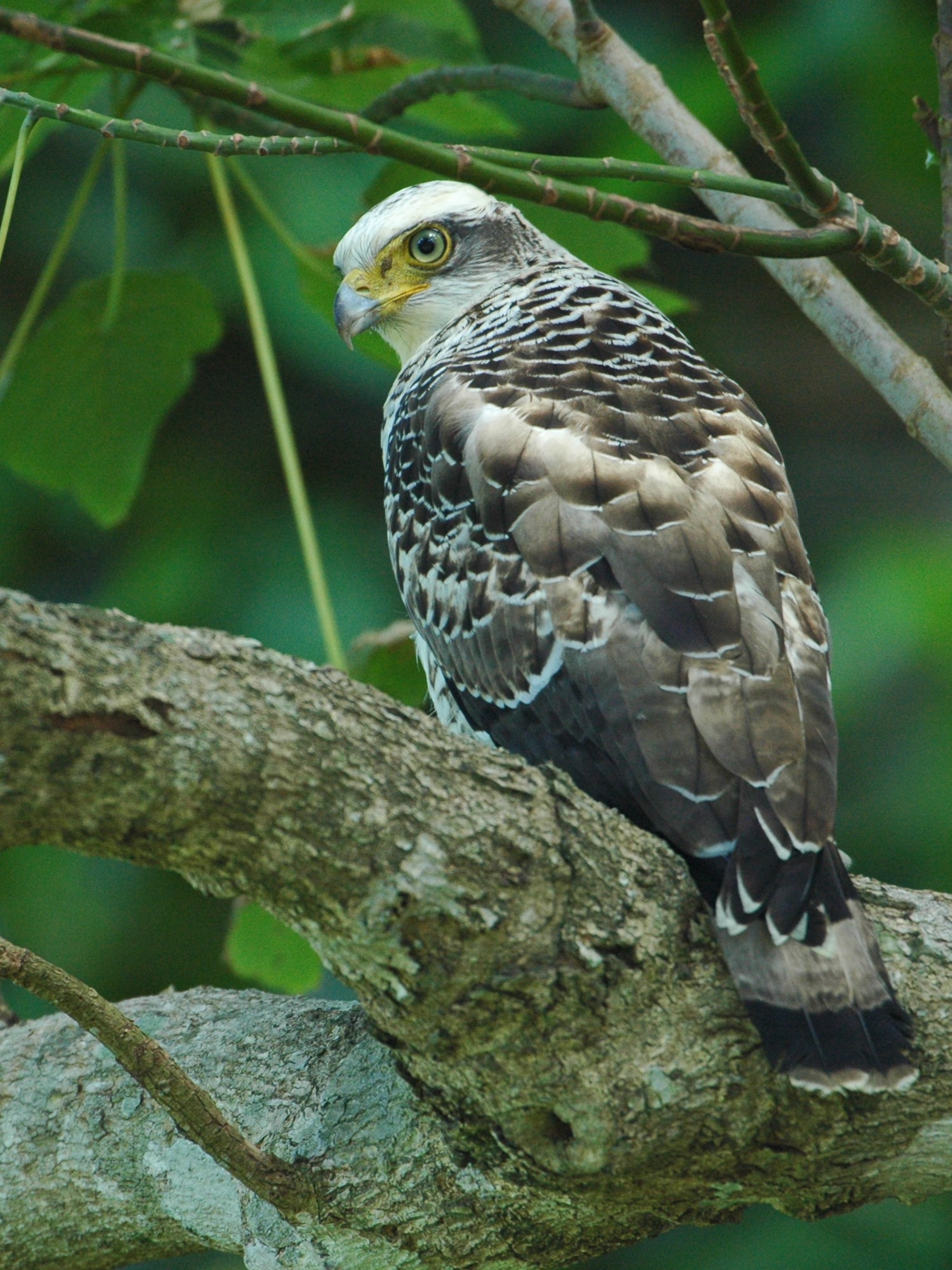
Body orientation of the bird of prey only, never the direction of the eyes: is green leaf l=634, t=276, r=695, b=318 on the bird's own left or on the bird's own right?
on the bird's own right

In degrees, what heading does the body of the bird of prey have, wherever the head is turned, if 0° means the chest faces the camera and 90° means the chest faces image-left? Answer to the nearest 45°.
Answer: approximately 135°

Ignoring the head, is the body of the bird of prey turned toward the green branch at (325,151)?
no

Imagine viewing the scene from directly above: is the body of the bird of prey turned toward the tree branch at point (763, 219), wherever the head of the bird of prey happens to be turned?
no

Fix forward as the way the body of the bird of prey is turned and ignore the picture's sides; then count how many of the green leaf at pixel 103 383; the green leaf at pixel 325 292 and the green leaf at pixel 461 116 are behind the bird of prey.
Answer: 0

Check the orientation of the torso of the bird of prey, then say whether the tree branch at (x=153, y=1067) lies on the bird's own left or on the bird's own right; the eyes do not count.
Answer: on the bird's own left

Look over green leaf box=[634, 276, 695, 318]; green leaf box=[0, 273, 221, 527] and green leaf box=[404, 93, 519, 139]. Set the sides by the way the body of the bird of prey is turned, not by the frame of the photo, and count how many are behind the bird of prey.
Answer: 0

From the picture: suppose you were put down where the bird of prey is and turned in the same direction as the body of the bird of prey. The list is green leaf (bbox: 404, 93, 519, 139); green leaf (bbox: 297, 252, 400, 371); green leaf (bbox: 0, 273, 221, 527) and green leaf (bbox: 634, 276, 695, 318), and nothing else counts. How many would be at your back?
0

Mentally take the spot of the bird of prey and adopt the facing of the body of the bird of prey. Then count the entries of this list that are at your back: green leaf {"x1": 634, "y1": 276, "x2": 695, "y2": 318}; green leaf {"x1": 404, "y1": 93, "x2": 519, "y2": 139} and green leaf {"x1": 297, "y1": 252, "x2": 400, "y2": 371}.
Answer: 0
